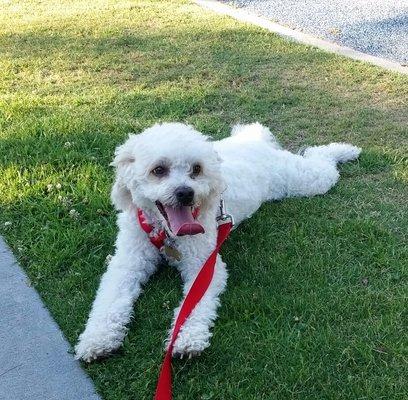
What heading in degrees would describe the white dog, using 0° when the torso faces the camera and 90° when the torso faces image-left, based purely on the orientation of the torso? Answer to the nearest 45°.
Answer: approximately 45°
